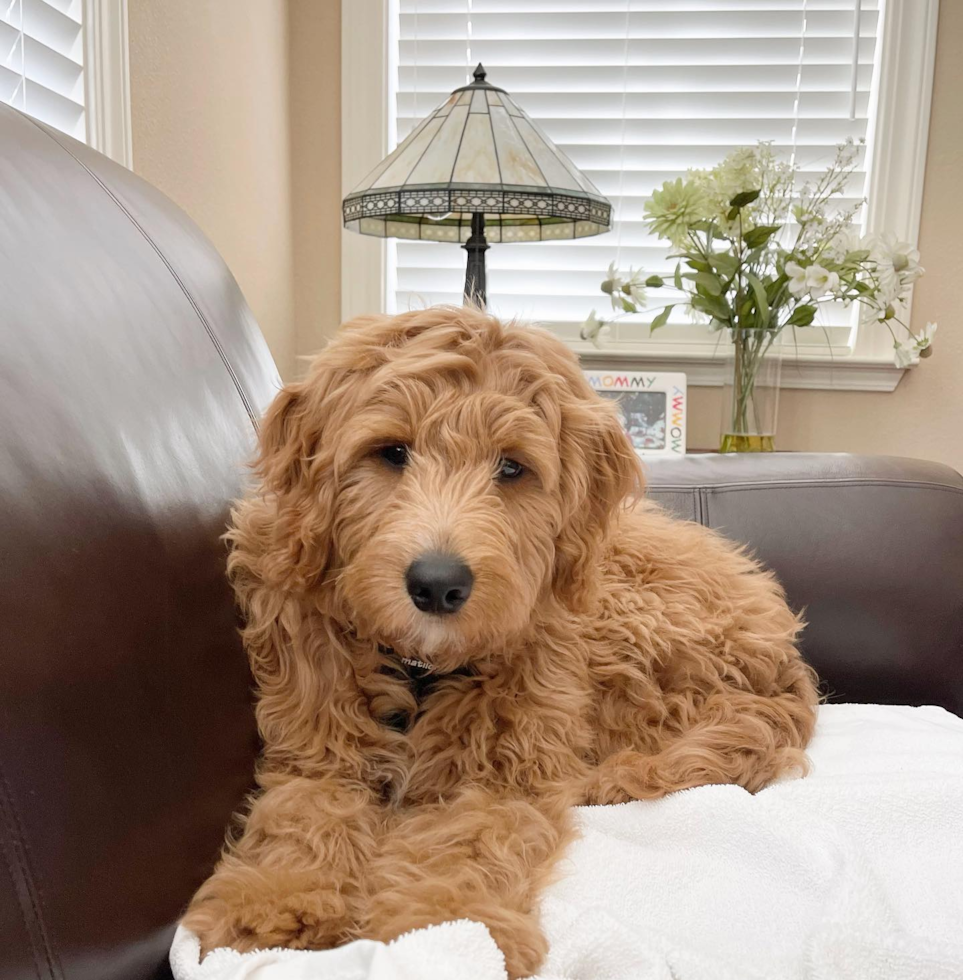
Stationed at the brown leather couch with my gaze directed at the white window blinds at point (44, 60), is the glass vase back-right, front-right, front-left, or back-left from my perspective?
front-right

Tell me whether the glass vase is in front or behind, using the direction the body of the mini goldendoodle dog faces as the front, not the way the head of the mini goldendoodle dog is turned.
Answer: behind

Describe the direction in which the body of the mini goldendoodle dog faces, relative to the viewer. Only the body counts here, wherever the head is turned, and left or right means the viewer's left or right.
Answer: facing the viewer and to the left of the viewer

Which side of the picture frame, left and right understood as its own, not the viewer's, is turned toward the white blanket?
front

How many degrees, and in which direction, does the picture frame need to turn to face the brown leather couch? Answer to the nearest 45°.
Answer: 0° — it already faces it

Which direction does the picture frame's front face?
toward the camera

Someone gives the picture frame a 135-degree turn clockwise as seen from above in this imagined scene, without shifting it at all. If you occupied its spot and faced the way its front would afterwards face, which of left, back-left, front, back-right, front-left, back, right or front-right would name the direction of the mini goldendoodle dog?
back-left

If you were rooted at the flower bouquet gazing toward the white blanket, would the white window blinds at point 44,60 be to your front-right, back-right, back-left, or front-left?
front-right

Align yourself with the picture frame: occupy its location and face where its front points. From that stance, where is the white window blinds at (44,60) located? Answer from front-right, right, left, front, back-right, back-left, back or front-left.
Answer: front-right
